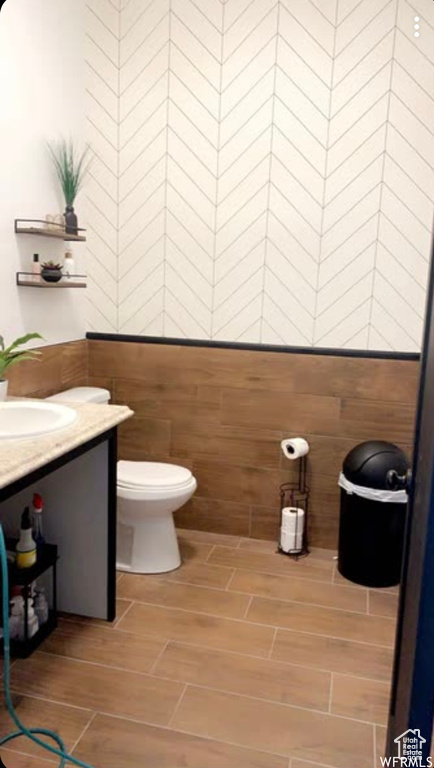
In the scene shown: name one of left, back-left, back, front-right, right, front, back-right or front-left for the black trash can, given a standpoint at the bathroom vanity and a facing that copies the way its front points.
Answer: front-left

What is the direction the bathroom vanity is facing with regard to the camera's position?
facing the viewer and to the right of the viewer

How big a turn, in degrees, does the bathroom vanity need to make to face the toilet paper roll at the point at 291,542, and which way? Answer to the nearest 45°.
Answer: approximately 45° to its left
